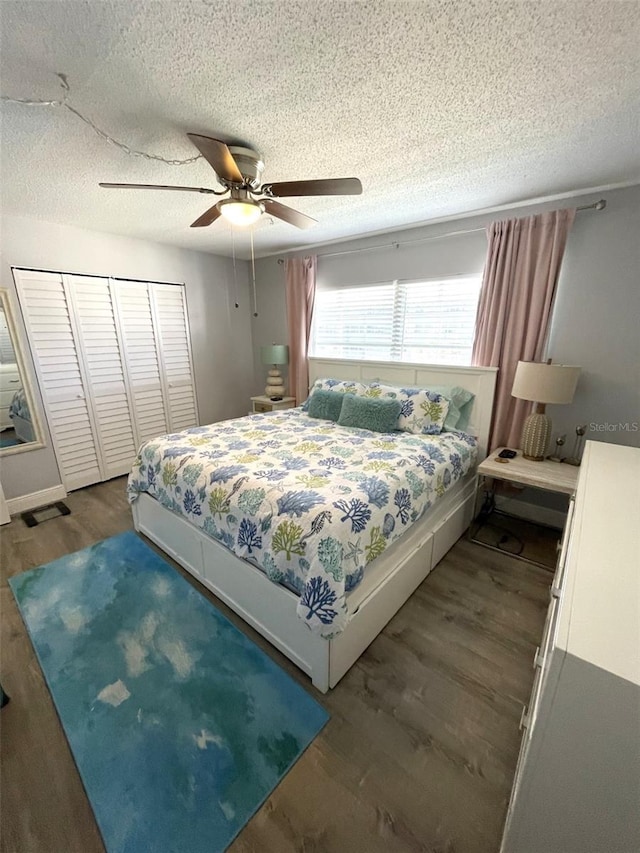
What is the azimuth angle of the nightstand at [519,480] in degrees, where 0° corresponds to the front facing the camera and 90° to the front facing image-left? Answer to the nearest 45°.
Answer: approximately 45°

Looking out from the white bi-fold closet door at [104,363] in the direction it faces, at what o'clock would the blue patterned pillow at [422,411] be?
The blue patterned pillow is roughly at 12 o'clock from the white bi-fold closet door.

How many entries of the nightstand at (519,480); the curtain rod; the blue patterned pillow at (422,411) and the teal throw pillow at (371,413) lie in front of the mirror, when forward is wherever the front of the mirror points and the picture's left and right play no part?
4

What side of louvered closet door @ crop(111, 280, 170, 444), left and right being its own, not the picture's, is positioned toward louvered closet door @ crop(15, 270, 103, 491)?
right

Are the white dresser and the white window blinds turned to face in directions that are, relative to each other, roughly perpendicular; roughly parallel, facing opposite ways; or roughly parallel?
roughly perpendicular

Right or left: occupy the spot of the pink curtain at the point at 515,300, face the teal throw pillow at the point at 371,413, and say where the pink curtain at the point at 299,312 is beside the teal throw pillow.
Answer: right

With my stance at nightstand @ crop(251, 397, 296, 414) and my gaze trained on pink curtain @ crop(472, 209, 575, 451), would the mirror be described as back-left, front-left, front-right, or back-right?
back-right

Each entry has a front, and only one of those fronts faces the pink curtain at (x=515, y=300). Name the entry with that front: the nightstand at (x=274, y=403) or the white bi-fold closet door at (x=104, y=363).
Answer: the white bi-fold closet door

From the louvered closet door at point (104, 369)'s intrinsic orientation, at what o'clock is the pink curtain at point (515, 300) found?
The pink curtain is roughly at 12 o'clock from the louvered closet door.

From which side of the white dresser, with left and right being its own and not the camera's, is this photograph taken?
left
